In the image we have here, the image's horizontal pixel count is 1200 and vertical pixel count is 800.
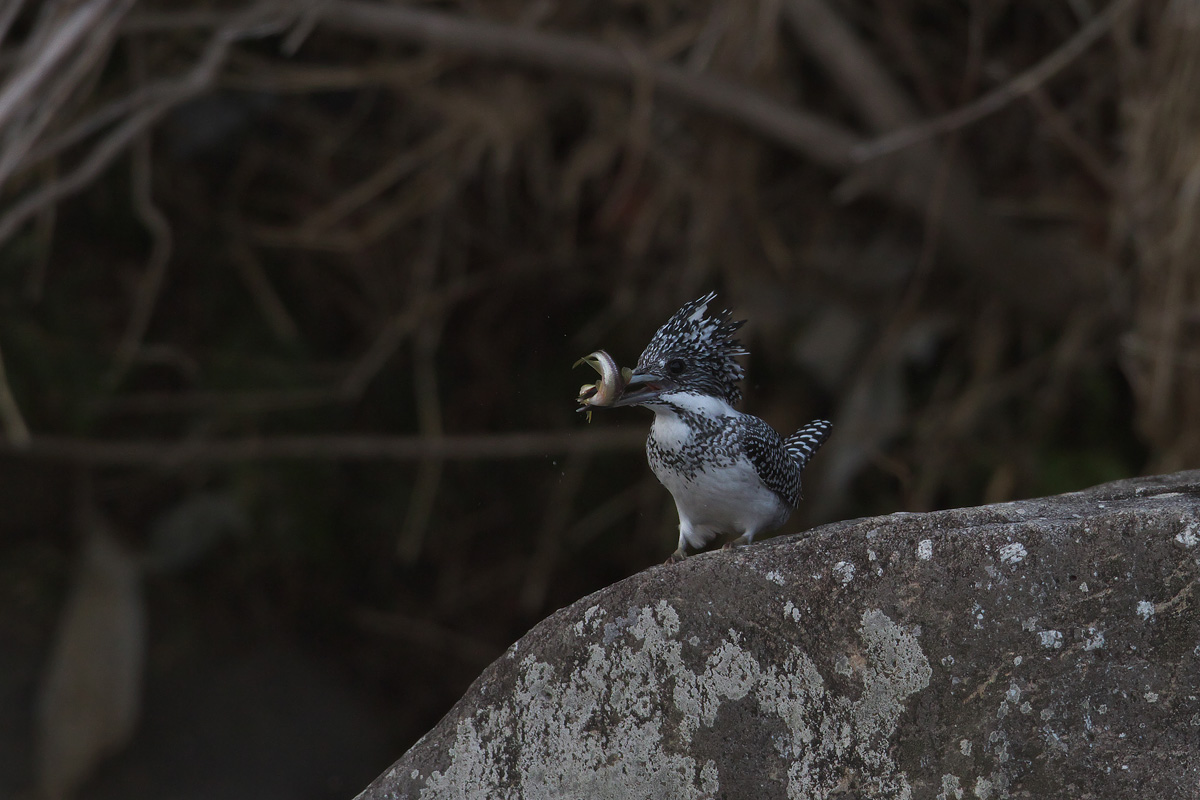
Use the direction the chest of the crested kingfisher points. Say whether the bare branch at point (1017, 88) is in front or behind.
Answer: behind

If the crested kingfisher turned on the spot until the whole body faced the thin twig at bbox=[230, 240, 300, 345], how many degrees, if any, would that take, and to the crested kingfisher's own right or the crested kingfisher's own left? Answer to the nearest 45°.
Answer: approximately 90° to the crested kingfisher's own right

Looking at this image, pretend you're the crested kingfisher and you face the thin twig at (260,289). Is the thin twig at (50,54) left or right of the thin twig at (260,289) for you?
left

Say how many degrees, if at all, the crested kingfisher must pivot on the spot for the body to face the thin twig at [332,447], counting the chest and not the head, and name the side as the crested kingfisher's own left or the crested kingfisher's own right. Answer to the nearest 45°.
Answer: approximately 90° to the crested kingfisher's own right

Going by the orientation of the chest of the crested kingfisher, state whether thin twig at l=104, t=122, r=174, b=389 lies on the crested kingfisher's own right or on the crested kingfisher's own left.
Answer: on the crested kingfisher's own right

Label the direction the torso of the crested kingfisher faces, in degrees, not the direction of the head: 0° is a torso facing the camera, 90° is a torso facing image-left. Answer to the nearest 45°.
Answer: approximately 45°

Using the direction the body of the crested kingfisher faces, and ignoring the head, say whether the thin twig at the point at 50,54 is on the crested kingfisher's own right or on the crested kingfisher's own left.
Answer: on the crested kingfisher's own right

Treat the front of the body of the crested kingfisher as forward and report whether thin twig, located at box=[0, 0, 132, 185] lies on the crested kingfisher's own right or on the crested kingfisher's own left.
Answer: on the crested kingfisher's own right
